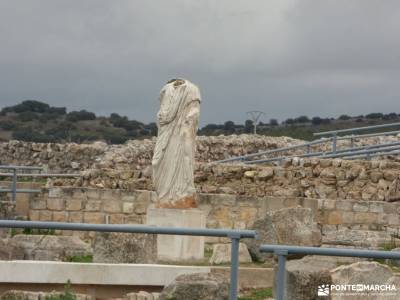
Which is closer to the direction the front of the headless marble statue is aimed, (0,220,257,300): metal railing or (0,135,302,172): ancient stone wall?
the metal railing

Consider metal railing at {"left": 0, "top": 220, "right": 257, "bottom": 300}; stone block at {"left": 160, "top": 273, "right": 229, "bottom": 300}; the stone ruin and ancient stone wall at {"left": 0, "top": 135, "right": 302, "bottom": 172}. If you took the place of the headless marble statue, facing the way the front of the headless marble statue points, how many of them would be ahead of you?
2

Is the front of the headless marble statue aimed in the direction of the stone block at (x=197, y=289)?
yes

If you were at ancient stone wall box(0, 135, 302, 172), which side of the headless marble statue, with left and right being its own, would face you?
back

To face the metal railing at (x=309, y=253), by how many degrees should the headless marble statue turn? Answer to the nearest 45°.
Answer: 0° — it already faces it

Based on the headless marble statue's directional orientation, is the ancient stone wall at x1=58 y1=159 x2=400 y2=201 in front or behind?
behind

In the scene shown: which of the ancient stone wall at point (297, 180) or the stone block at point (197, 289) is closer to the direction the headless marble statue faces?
the stone block

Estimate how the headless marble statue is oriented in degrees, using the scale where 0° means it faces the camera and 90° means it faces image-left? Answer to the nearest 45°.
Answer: approximately 0°

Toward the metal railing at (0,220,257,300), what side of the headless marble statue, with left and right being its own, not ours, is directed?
front
